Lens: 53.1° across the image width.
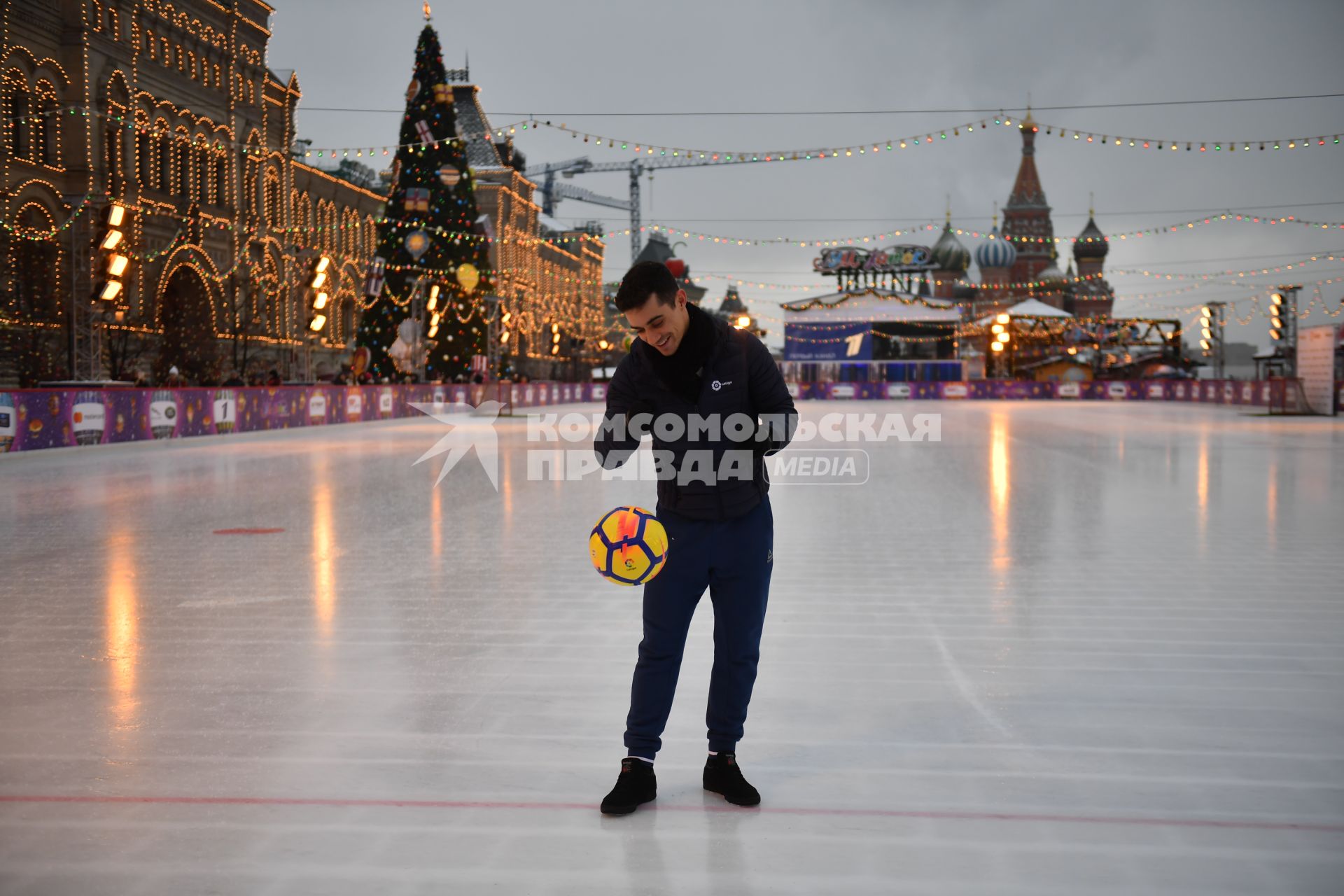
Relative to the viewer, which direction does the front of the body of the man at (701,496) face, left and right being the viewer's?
facing the viewer

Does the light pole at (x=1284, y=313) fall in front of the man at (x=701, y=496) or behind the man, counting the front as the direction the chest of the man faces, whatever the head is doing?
behind

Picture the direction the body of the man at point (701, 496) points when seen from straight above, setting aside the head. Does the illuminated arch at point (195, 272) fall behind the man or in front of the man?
behind

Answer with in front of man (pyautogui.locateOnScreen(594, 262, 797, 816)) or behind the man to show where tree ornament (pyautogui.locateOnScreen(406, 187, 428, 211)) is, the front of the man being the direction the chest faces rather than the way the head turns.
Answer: behind
